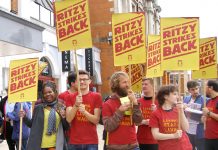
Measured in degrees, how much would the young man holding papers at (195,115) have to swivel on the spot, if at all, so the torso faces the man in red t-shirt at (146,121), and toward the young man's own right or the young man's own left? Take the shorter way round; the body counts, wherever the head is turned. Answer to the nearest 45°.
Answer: approximately 45° to the young man's own right

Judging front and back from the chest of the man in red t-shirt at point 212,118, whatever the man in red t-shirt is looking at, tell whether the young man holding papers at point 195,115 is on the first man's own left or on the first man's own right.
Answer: on the first man's own right

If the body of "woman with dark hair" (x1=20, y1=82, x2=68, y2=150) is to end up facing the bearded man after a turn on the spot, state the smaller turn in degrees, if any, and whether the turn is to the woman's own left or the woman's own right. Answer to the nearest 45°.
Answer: approximately 45° to the woman's own left
